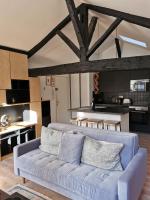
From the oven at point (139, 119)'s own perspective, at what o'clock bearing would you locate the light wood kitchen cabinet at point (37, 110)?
The light wood kitchen cabinet is roughly at 2 o'clock from the oven.

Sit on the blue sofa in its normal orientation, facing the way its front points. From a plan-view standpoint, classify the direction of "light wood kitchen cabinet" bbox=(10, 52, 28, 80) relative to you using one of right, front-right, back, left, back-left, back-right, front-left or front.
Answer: right

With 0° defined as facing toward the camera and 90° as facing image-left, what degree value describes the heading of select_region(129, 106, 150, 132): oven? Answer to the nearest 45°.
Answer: approximately 0°

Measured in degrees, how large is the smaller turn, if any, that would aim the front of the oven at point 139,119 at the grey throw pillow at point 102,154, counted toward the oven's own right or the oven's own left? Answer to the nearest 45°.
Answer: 0° — it already faces it

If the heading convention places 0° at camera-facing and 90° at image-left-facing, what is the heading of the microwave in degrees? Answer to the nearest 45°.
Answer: approximately 0°

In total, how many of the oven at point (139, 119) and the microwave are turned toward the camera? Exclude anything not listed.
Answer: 2

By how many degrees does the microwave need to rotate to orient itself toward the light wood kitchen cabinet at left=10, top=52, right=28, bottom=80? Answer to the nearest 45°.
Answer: approximately 45° to its right

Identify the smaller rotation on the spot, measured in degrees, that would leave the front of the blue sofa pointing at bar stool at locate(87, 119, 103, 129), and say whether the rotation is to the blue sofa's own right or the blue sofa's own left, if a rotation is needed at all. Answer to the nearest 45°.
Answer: approximately 135° to the blue sofa's own right

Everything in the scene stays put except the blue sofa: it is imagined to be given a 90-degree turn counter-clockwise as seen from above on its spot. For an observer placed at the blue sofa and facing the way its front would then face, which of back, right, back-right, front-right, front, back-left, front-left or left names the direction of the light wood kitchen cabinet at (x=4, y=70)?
back

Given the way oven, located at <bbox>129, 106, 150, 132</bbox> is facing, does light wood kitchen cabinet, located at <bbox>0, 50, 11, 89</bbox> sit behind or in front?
in front

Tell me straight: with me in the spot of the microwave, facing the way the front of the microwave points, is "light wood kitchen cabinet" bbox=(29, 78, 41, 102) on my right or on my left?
on my right
